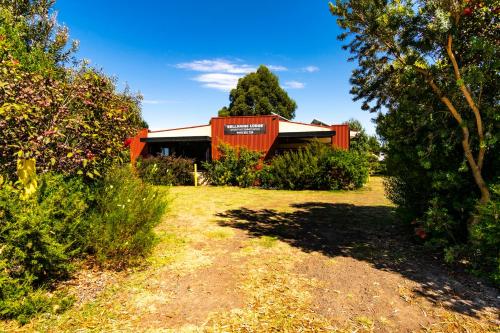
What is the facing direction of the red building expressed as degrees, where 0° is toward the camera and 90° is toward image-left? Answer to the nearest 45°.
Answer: approximately 0°

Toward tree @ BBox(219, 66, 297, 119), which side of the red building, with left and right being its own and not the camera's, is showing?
back

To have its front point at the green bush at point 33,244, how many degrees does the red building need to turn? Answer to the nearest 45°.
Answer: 0° — it already faces it

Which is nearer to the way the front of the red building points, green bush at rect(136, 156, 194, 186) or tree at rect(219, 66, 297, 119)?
the green bush

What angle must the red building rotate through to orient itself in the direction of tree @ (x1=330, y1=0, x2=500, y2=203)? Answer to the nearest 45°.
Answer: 0° — it already faces it

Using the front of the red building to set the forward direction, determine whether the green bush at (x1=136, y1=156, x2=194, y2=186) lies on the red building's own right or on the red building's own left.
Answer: on the red building's own right

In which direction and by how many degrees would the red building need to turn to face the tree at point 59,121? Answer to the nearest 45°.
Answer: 0° — it already faces it
